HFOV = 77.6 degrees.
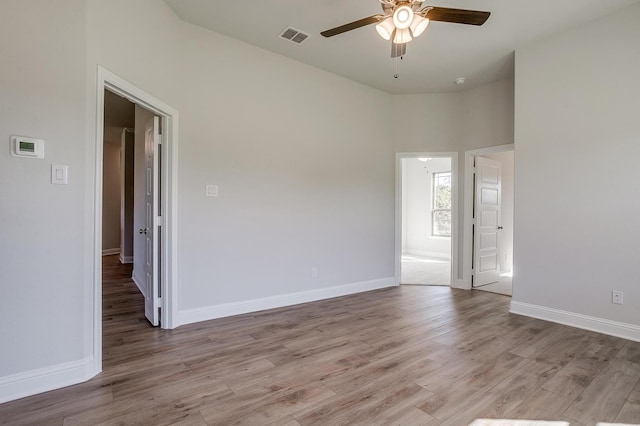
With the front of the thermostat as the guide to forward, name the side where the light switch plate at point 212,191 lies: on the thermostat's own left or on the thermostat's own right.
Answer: on the thermostat's own left

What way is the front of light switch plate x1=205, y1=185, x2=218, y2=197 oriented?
toward the camera

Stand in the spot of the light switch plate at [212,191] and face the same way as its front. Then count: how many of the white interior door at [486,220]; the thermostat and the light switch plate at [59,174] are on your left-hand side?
1

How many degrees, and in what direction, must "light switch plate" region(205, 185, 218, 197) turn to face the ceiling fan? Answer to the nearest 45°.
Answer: approximately 45° to its left

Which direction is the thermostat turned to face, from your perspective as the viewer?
facing the viewer and to the right of the viewer

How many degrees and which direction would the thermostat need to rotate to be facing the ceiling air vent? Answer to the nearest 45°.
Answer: approximately 45° to its left

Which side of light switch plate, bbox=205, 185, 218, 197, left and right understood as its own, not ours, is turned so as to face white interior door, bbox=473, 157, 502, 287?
left

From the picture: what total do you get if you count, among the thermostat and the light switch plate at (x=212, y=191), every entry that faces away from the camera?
0

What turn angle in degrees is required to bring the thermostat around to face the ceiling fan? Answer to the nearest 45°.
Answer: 0° — it already faces it
